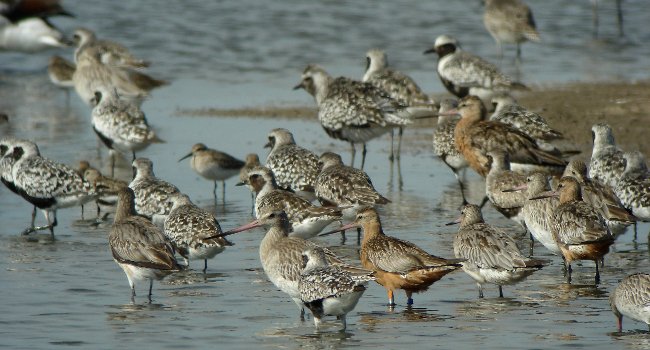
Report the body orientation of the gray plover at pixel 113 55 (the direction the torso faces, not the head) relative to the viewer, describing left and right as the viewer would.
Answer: facing to the left of the viewer

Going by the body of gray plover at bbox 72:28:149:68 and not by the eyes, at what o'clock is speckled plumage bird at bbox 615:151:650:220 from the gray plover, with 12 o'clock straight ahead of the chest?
The speckled plumage bird is roughly at 8 o'clock from the gray plover.

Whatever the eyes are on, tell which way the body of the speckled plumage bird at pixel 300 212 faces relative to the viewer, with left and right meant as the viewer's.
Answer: facing to the left of the viewer

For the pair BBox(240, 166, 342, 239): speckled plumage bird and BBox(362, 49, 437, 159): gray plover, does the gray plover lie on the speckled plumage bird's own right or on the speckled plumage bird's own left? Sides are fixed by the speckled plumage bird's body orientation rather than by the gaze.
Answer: on the speckled plumage bird's own right

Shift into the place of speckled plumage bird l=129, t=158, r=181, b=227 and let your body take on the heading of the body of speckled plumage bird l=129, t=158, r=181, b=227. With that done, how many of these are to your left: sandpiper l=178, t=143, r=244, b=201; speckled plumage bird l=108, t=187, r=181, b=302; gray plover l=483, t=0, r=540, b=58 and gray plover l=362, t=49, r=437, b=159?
1

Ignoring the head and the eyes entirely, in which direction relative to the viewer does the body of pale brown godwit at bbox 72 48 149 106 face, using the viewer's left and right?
facing to the left of the viewer

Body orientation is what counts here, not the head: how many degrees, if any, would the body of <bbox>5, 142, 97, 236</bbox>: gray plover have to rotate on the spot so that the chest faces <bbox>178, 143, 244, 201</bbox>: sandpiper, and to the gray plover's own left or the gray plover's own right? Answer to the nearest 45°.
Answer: approximately 135° to the gray plover's own right

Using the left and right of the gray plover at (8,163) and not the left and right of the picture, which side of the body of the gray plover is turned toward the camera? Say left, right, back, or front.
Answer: left

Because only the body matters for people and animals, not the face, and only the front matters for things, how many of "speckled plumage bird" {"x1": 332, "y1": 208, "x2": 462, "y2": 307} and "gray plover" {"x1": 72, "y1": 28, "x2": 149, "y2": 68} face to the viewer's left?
2

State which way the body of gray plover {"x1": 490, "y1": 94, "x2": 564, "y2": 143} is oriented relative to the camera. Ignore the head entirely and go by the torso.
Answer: to the viewer's left
